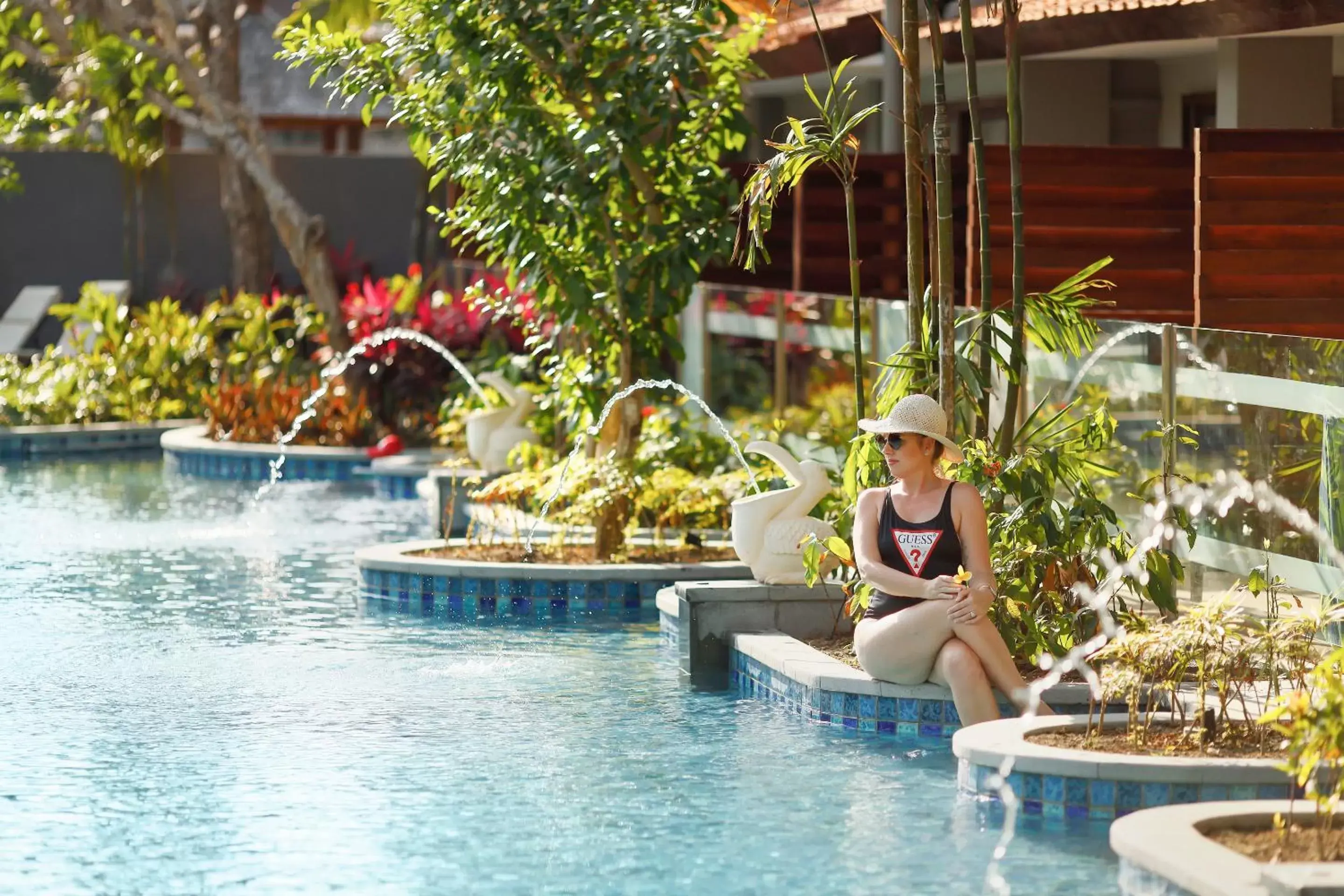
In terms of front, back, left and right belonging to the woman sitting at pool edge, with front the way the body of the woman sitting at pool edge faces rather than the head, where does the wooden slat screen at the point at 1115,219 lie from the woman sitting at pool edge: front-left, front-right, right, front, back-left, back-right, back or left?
back

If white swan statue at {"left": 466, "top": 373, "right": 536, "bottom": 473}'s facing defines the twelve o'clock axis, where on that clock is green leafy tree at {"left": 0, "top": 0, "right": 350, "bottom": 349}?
The green leafy tree is roughly at 2 o'clock from the white swan statue.

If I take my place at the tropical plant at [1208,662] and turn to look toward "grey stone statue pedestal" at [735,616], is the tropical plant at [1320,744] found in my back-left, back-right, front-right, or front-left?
back-left

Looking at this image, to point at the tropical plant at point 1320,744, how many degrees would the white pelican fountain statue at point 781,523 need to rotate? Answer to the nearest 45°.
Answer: approximately 90° to its left

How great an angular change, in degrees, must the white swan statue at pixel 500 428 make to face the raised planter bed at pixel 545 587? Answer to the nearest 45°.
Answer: approximately 90° to its left

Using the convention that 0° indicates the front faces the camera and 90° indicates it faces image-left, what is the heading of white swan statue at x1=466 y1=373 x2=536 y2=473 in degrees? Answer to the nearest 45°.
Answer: approximately 90°

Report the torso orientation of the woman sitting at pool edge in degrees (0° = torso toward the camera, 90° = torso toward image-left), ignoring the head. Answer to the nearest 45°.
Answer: approximately 0°

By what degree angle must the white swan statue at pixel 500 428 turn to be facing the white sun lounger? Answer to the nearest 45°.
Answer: approximately 45° to its right

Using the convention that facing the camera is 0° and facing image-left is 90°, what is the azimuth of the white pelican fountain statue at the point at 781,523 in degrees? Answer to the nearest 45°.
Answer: approximately 90°
